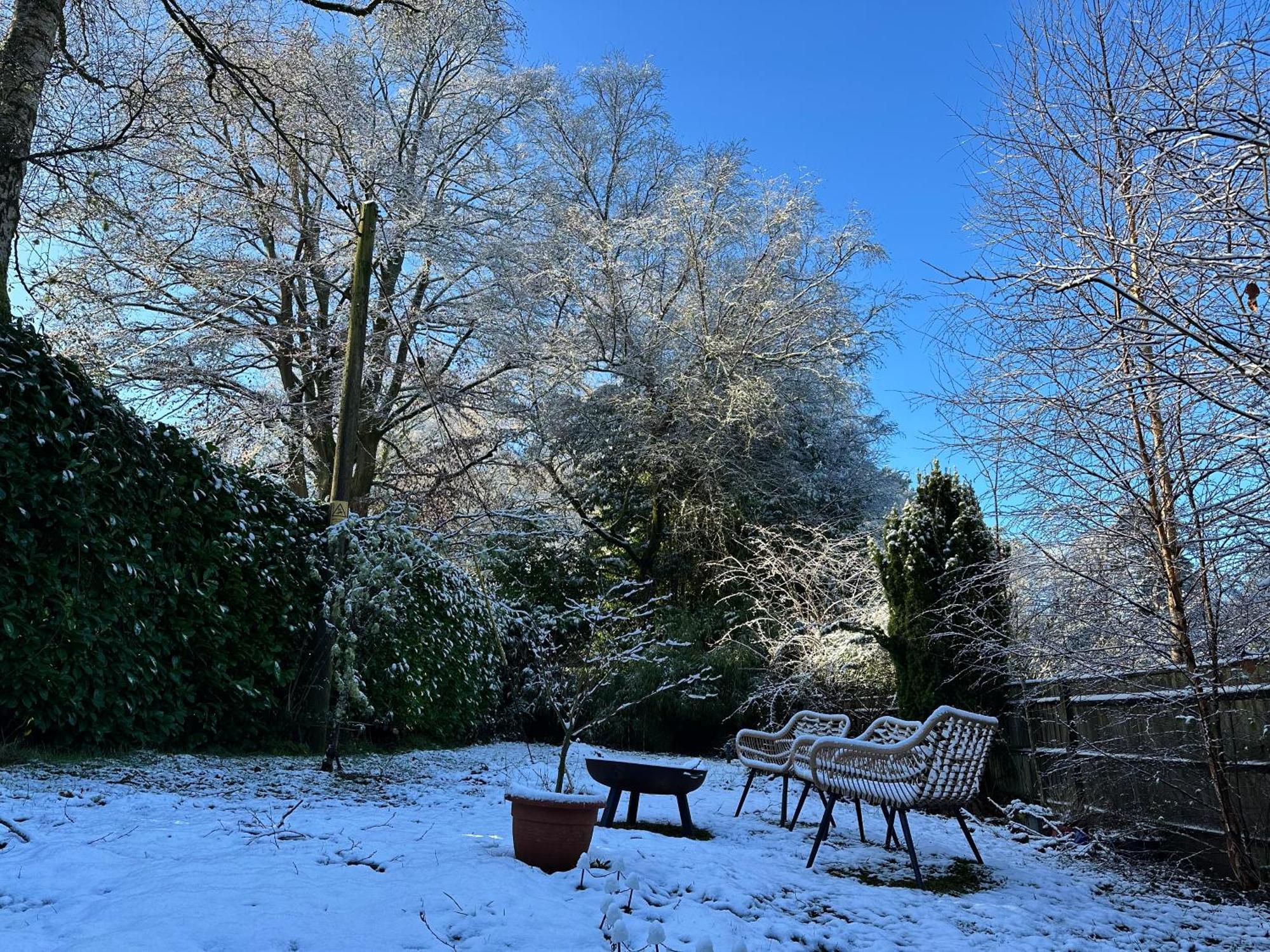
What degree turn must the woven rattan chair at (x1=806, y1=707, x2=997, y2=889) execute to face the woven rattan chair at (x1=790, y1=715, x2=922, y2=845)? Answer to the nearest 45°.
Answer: approximately 45° to its right

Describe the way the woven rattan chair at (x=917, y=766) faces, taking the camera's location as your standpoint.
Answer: facing away from the viewer and to the left of the viewer

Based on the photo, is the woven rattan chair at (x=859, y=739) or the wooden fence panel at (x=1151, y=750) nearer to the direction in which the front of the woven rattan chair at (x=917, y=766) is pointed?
the woven rattan chair

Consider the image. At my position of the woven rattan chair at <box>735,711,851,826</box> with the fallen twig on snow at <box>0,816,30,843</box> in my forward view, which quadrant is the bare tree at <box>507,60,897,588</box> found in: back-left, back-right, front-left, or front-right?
back-right
